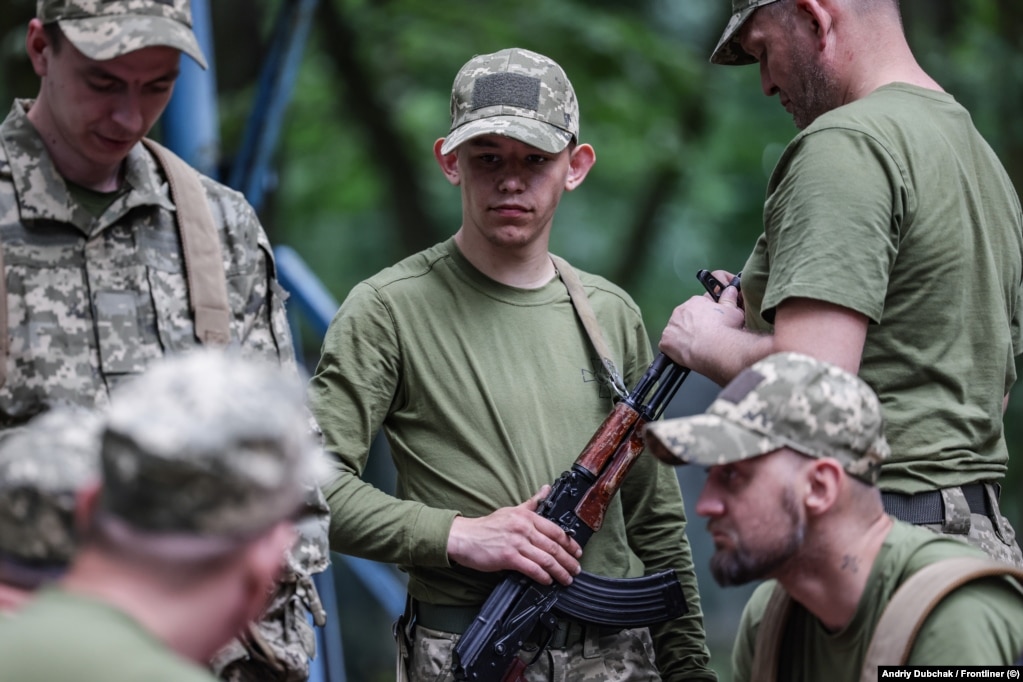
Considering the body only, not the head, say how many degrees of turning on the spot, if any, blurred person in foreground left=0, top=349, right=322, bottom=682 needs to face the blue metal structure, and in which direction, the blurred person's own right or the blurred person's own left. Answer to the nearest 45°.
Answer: approximately 45° to the blurred person's own left

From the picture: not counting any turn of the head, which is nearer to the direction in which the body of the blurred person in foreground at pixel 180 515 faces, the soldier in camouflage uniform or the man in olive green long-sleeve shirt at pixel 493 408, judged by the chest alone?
the man in olive green long-sleeve shirt

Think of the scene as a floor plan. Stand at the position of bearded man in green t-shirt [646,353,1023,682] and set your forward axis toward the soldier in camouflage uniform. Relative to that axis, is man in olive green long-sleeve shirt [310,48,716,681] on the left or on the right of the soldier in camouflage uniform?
right

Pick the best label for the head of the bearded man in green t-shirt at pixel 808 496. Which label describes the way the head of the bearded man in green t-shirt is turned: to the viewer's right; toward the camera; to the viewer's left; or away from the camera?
to the viewer's left

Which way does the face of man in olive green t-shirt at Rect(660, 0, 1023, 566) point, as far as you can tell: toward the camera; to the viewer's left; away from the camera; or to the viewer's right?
to the viewer's left

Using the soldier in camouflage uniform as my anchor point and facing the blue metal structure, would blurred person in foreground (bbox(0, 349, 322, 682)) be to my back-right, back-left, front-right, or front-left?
back-right

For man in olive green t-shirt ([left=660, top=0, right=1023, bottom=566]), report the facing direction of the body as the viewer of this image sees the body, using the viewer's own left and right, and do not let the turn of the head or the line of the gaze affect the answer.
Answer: facing away from the viewer and to the left of the viewer

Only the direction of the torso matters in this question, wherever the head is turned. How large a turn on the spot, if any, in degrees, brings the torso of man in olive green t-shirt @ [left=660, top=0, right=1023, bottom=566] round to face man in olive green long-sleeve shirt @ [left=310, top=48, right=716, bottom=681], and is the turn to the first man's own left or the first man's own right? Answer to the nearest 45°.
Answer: approximately 45° to the first man's own left

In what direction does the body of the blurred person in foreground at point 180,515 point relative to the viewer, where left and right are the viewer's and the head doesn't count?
facing away from the viewer and to the right of the viewer
